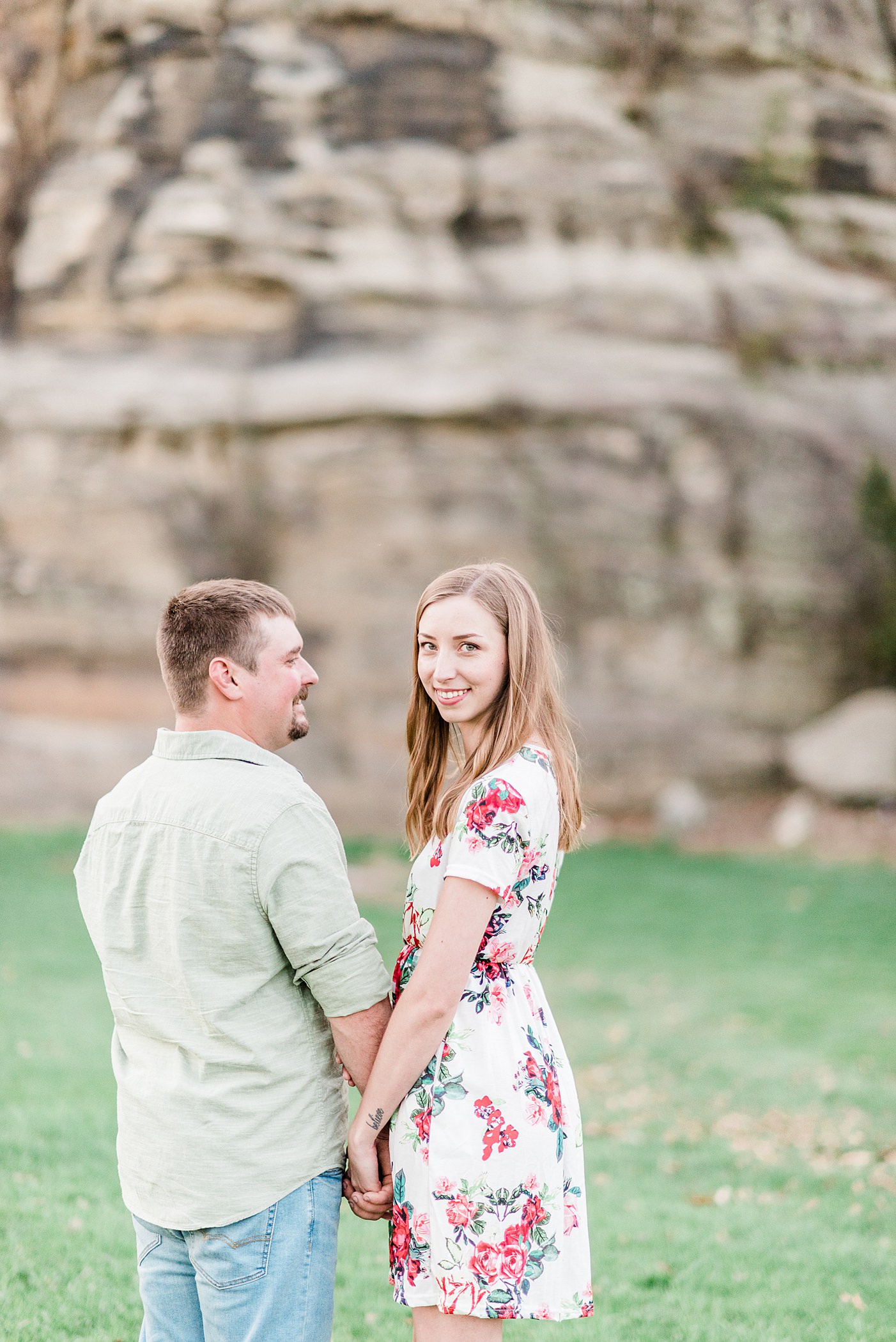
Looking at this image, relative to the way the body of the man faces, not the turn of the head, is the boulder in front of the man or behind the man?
in front

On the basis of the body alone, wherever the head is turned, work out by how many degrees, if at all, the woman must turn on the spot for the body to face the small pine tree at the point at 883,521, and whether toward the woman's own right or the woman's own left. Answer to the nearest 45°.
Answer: approximately 90° to the woman's own right

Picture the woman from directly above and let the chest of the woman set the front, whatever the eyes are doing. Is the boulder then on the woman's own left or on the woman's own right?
on the woman's own right

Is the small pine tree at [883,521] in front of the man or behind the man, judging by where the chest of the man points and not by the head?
in front

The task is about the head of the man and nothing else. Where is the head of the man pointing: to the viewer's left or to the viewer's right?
to the viewer's right

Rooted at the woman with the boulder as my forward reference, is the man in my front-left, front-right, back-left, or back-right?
back-left

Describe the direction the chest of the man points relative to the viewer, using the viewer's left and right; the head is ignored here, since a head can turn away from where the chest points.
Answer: facing away from the viewer and to the right of the viewer

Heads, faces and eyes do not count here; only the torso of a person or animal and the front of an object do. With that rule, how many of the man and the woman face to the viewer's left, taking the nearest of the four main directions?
1
